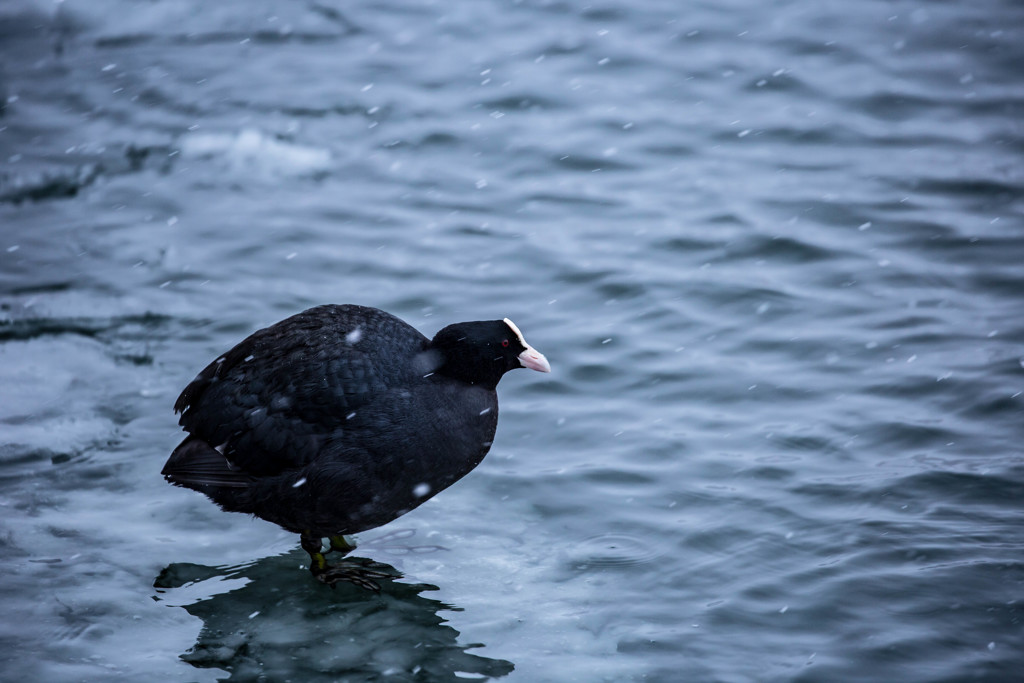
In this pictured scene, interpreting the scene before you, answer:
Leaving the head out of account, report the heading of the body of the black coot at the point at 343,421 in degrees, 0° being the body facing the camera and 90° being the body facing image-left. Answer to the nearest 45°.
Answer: approximately 270°

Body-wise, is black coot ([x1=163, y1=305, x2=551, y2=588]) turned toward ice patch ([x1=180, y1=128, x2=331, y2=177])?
no
